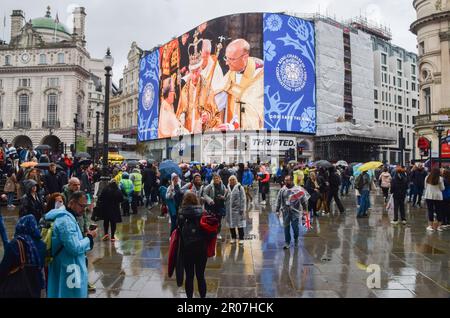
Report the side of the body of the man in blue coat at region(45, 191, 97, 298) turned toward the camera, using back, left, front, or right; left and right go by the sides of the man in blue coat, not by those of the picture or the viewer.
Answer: right

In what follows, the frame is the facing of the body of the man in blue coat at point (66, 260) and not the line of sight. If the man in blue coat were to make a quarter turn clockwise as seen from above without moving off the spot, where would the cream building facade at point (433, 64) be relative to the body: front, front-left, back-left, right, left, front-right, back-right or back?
back-left

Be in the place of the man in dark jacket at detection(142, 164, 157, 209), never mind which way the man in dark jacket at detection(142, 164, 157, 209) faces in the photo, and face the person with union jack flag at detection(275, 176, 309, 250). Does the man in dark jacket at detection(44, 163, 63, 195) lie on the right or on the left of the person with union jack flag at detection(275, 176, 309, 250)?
right

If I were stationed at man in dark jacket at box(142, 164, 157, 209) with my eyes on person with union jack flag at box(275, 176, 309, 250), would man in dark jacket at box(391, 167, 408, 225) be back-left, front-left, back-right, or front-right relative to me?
front-left

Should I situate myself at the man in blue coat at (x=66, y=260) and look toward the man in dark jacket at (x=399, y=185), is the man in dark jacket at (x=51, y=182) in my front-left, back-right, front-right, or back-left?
front-left

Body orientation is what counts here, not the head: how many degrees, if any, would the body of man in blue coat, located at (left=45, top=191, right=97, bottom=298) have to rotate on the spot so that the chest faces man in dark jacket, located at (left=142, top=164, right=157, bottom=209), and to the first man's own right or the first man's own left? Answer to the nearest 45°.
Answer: approximately 90° to the first man's own left

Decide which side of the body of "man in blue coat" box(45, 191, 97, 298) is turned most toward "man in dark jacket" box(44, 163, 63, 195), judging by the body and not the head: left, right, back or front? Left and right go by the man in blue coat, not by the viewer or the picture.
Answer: left

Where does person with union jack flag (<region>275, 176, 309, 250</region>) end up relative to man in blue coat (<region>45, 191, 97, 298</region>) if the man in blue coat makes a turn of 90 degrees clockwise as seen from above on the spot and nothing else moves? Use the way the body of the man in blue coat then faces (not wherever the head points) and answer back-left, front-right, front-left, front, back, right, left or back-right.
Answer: back-left

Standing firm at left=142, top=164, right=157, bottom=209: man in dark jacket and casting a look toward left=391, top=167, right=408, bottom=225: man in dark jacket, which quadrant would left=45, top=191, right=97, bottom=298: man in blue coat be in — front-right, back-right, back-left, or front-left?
front-right

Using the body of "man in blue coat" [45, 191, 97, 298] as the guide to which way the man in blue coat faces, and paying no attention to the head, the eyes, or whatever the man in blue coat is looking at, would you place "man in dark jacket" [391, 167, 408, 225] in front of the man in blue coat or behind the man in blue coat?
in front
